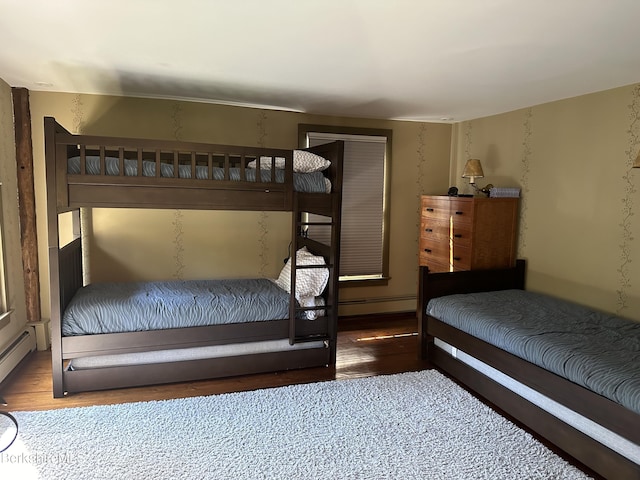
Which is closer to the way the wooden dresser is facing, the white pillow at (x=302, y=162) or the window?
the white pillow

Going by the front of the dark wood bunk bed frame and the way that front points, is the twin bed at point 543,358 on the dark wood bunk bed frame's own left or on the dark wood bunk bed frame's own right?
on the dark wood bunk bed frame's own left
